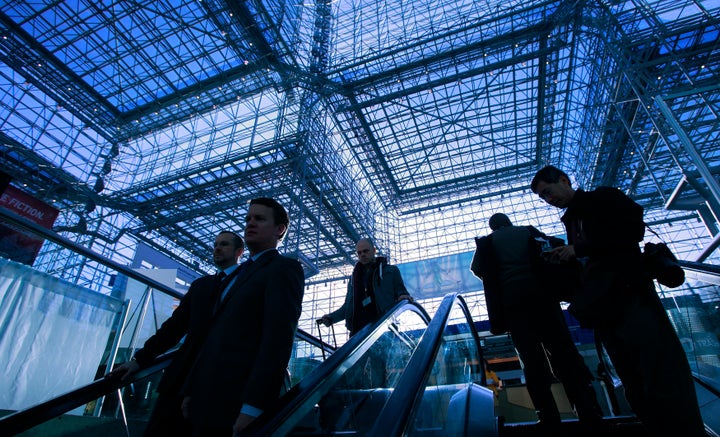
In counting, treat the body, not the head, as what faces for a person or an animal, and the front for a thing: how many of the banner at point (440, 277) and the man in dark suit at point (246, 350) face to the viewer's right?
0

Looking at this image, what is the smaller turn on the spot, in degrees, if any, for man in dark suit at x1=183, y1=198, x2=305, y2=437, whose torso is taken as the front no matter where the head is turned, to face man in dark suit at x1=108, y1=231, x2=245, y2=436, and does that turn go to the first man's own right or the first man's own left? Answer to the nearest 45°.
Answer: approximately 90° to the first man's own right

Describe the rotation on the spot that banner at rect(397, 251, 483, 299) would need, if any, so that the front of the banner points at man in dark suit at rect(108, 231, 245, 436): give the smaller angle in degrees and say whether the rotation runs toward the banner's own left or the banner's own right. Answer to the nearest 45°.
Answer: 0° — it already faces them

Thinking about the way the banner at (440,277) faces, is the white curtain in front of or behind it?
in front

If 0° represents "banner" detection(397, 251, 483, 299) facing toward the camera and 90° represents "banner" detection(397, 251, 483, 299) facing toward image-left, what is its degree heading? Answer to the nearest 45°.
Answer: approximately 0°

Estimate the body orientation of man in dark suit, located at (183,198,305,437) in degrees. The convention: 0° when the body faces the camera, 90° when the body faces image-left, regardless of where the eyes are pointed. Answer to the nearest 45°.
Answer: approximately 45°

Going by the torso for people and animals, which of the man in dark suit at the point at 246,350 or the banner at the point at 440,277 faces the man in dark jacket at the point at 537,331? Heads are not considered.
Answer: the banner

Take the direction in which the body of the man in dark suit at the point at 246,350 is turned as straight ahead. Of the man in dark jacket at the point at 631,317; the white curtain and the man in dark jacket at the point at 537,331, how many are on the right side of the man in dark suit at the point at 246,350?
1

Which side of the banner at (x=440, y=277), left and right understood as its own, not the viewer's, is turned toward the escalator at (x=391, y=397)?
front

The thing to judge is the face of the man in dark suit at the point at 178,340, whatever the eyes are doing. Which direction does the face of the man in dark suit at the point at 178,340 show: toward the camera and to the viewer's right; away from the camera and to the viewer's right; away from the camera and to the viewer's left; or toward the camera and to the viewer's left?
toward the camera and to the viewer's left

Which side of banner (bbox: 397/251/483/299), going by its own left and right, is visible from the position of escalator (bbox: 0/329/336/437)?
front

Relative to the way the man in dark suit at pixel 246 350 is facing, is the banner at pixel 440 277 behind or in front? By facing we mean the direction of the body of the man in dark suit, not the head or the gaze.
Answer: behind
